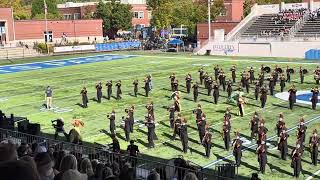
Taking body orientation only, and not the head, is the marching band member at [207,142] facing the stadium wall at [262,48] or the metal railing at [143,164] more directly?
the metal railing

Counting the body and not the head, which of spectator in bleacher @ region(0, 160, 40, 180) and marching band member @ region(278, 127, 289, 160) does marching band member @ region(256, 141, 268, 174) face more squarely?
the spectator in bleacher

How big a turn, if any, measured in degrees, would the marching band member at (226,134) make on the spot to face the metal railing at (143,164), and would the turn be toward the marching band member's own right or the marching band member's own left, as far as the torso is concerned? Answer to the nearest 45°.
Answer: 0° — they already face it

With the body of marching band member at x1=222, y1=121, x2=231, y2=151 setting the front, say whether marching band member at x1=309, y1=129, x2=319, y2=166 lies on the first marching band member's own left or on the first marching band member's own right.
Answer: on the first marching band member's own left

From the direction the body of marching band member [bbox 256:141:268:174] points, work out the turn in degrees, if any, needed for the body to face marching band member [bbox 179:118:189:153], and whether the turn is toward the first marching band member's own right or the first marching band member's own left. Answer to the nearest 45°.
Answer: approximately 90° to the first marching band member's own right

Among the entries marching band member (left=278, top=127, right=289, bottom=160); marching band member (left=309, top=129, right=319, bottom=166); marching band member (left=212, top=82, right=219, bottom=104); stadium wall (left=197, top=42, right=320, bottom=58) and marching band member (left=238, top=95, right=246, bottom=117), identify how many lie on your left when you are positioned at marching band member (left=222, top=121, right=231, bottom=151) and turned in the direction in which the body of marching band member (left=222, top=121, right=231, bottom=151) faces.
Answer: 2

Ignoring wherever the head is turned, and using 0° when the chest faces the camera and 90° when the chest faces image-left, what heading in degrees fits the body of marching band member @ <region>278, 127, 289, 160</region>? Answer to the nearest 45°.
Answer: approximately 45°

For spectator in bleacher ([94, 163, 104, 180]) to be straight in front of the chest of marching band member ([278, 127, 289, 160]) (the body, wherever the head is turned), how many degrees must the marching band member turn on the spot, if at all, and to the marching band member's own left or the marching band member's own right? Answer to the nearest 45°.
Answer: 0° — they already face them

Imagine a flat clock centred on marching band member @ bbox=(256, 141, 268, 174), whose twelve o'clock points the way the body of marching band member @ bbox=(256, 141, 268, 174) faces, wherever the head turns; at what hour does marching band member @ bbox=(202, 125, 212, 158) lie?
marching band member @ bbox=(202, 125, 212, 158) is roughly at 3 o'clock from marching band member @ bbox=(256, 141, 268, 174).

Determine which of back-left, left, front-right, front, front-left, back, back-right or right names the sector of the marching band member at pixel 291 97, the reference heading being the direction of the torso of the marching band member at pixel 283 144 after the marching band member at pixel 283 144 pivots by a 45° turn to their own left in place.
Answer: back
